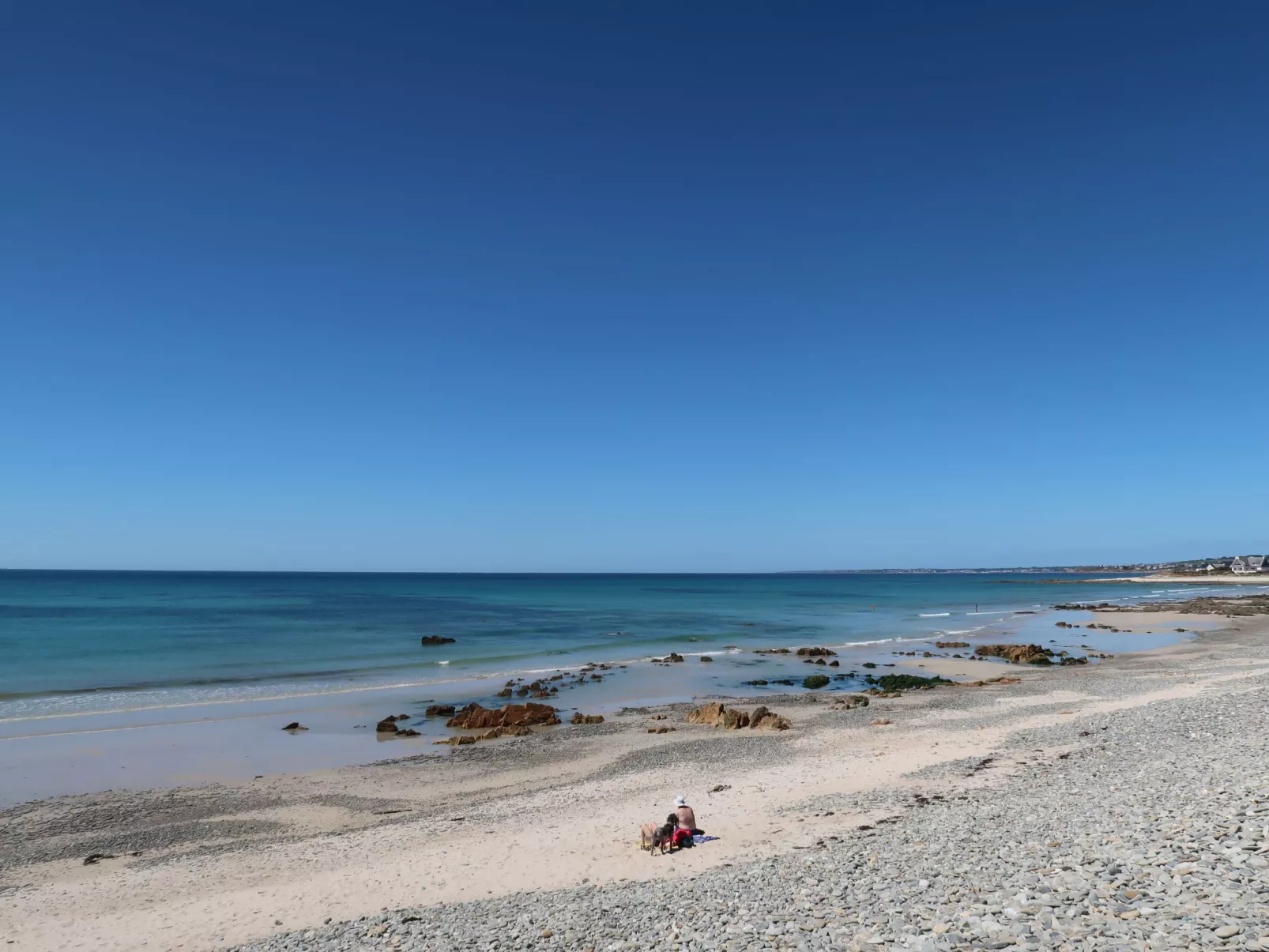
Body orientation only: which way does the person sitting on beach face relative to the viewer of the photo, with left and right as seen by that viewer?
facing away from the viewer and to the left of the viewer

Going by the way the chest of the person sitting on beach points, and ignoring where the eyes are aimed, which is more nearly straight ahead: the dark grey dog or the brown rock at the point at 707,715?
the brown rock

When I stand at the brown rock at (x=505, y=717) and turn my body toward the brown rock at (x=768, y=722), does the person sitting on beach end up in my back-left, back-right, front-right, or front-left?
front-right

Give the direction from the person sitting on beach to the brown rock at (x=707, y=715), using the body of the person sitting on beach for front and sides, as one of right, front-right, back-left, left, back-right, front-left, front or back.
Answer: front-right

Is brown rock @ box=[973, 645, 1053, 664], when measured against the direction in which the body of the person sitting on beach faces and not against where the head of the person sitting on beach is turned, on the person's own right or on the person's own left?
on the person's own right

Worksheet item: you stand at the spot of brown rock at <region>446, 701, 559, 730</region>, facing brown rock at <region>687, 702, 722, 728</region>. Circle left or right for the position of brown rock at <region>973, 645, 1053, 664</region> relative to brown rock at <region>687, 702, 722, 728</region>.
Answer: left

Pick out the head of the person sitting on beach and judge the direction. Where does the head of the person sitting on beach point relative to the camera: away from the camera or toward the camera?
away from the camera

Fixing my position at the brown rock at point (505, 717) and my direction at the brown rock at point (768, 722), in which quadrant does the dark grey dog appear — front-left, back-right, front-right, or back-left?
front-right

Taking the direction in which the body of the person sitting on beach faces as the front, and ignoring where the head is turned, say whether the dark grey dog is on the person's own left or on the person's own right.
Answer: on the person's own left

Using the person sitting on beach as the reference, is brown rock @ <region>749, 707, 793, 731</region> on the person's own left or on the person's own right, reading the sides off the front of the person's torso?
on the person's own right

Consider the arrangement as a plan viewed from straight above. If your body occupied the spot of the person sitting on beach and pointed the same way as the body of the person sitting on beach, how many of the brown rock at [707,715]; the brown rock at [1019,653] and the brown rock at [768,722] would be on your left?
0

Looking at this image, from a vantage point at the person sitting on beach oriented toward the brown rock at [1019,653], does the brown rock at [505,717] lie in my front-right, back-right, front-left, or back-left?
front-left

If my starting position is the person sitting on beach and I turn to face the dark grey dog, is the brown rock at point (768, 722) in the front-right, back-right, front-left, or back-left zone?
back-right
